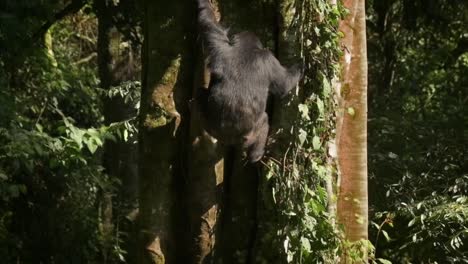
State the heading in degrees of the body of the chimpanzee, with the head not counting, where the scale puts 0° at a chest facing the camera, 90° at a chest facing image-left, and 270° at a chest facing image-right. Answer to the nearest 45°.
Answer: approximately 180°

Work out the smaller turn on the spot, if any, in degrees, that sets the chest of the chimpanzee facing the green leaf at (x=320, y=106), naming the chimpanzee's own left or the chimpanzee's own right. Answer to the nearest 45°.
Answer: approximately 90° to the chimpanzee's own right

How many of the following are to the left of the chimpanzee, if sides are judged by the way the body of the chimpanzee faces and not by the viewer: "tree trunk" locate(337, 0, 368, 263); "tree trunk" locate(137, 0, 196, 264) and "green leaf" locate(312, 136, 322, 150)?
1

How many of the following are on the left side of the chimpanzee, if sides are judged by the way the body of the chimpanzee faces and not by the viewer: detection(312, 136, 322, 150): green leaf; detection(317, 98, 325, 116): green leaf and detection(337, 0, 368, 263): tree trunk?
0

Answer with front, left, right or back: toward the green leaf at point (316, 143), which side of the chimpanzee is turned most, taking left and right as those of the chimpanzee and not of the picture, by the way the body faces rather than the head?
right

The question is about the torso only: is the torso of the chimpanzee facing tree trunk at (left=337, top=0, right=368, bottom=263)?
no

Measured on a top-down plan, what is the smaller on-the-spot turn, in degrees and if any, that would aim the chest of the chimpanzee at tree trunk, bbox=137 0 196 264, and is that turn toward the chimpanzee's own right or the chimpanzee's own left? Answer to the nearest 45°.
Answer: approximately 90° to the chimpanzee's own left

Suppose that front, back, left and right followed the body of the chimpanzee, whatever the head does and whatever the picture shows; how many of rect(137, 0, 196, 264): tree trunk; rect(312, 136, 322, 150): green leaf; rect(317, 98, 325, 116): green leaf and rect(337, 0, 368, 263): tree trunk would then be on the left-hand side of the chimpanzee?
1
